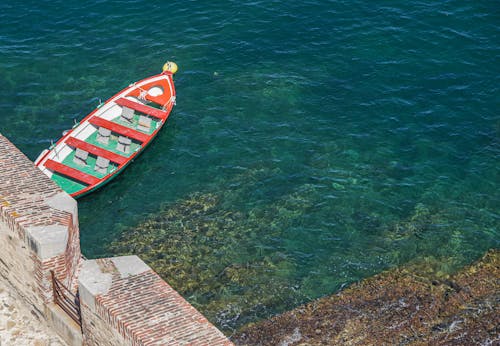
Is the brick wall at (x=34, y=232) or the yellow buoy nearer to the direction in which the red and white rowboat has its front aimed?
the yellow buoy

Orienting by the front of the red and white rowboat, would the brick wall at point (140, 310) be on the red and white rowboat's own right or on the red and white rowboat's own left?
on the red and white rowboat's own right

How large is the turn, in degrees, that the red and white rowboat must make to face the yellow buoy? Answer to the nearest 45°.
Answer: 0° — it already faces it

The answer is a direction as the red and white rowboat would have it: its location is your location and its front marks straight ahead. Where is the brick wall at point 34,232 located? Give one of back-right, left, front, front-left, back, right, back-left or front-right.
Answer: back-right

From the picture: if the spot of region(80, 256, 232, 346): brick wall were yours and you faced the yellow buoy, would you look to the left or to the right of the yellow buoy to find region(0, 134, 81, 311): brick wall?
left

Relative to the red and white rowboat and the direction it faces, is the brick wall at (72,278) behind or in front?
behind

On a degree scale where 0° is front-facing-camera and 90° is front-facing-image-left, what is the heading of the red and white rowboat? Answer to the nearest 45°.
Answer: approximately 225°
